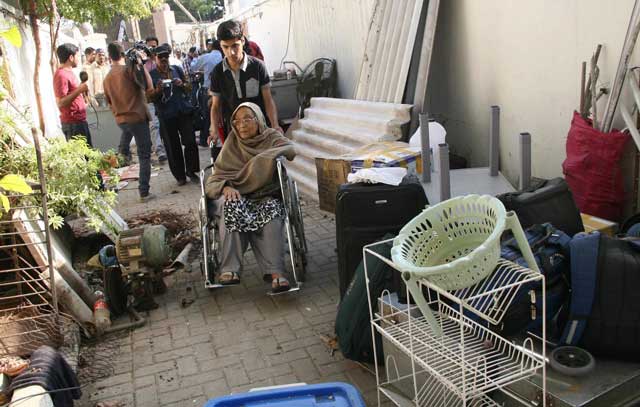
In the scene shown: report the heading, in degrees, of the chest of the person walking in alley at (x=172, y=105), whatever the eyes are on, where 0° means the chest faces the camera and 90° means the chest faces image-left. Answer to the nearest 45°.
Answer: approximately 0°

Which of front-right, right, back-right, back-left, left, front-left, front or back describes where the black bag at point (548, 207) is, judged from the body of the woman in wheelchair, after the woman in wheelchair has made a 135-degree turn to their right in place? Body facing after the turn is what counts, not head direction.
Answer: back

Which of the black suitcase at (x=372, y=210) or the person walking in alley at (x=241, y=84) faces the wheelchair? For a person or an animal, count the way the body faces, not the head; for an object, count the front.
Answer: the person walking in alley

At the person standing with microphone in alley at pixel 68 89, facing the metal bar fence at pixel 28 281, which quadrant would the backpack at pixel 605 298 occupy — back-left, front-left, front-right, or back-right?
front-left

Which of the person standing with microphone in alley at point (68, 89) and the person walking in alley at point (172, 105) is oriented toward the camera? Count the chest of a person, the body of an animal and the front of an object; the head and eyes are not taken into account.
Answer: the person walking in alley at point (172, 105)

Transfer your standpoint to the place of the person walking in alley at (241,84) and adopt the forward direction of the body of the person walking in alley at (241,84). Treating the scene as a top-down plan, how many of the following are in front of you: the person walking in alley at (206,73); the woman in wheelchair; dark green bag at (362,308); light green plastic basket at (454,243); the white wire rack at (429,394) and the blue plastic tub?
5

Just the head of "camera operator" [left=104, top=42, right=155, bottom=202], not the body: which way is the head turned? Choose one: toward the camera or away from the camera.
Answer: away from the camera

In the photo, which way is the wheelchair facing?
toward the camera

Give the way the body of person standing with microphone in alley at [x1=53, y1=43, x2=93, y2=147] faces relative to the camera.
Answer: to the viewer's right

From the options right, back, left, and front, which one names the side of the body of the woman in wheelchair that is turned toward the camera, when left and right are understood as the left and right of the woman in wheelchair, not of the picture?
front

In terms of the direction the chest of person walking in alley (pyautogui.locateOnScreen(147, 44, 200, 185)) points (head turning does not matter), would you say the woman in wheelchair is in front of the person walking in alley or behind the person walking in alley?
in front

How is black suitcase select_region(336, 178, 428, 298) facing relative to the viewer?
toward the camera

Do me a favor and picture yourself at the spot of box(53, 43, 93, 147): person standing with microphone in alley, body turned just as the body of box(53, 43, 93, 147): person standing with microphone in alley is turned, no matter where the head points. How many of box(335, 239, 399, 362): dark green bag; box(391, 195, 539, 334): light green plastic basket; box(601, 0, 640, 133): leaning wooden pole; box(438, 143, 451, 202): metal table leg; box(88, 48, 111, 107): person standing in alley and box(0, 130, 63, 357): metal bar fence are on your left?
1

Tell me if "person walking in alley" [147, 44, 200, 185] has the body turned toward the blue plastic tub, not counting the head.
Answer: yes
